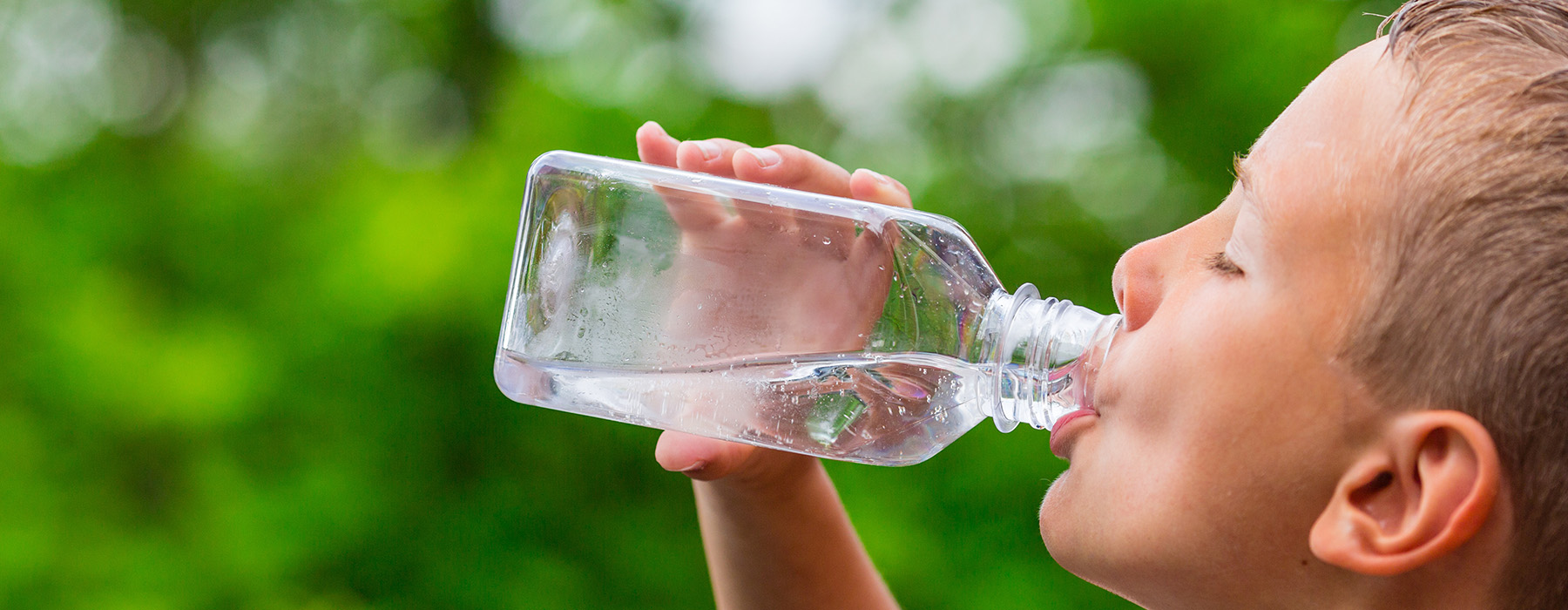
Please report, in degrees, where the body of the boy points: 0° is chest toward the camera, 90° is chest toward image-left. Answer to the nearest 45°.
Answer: approximately 90°

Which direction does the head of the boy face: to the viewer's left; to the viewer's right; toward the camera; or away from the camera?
to the viewer's left
